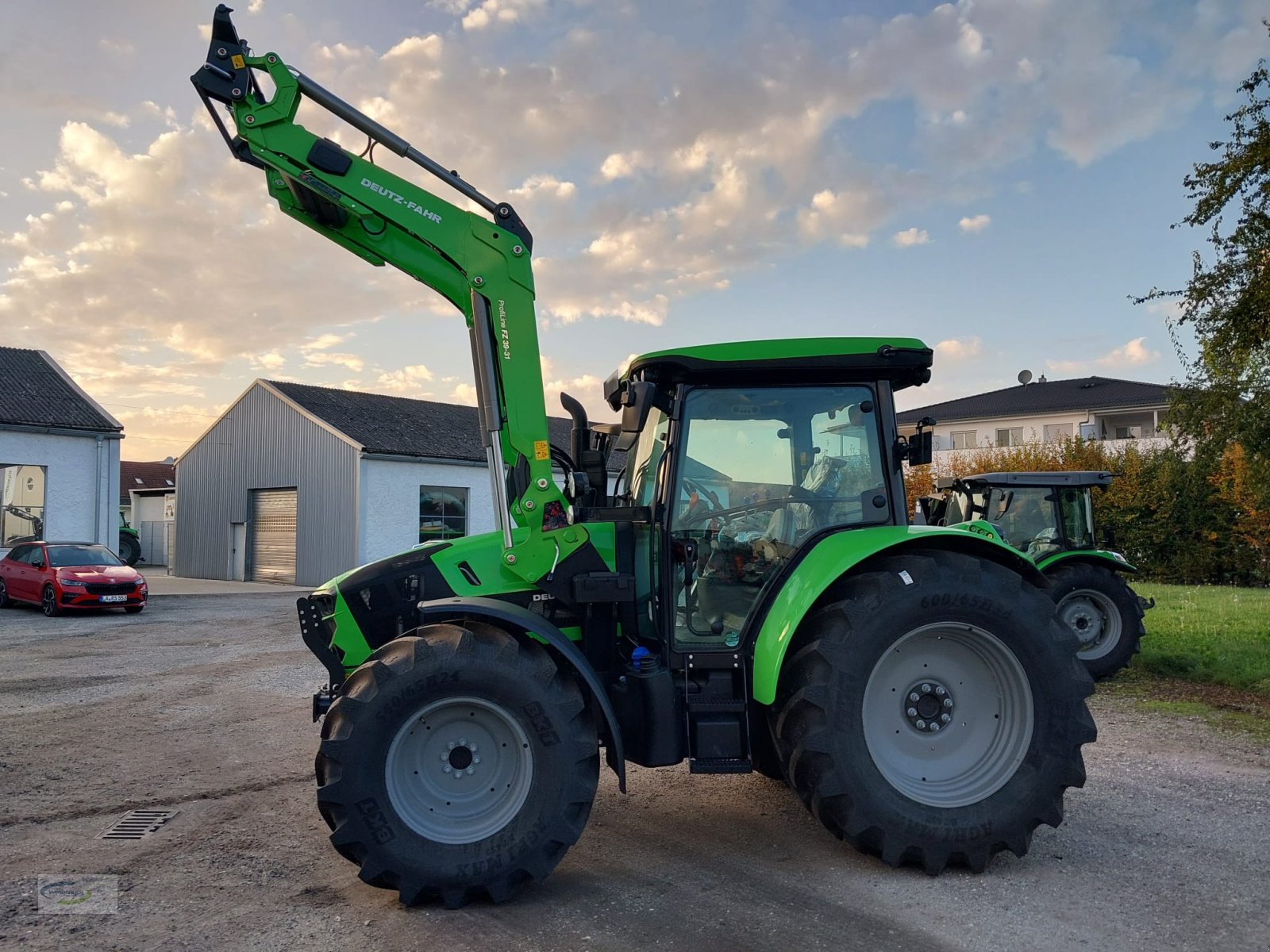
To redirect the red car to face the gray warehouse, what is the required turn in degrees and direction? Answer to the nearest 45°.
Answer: approximately 90° to its left

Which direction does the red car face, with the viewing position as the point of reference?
facing the viewer and to the right of the viewer

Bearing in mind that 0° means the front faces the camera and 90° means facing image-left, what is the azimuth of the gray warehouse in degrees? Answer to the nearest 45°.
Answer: approximately 45°

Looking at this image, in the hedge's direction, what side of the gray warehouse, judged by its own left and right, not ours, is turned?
left

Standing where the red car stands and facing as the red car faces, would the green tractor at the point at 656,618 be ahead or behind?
ahead

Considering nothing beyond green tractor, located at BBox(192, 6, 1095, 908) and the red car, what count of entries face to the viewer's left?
1

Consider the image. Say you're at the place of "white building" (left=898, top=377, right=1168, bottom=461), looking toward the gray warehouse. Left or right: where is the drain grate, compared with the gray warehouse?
left

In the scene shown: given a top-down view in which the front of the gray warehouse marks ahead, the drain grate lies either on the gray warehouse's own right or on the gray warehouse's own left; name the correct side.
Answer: on the gray warehouse's own left

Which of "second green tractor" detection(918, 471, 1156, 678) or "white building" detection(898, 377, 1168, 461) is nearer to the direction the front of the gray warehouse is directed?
the second green tractor

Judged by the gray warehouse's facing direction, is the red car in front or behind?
in front

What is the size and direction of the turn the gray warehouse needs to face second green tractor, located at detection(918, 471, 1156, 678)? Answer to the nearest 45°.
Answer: approximately 90° to its left

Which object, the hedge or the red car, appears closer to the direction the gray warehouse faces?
the red car

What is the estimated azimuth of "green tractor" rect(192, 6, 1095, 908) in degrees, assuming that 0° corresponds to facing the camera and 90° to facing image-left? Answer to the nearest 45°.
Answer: approximately 90°
